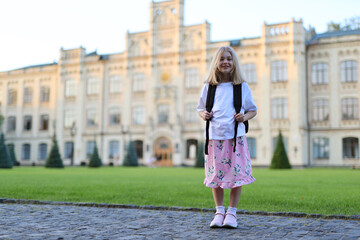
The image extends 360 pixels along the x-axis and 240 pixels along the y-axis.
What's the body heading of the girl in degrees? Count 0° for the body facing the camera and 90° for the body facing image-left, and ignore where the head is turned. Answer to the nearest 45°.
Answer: approximately 0°

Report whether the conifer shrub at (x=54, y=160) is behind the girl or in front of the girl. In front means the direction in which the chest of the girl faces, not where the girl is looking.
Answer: behind

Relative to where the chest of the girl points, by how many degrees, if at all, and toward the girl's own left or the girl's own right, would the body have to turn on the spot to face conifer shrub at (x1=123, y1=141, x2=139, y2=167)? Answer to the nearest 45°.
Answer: approximately 180°

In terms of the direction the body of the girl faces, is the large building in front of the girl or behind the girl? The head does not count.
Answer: behind

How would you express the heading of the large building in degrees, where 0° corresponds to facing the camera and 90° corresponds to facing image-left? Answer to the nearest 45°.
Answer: approximately 45°
